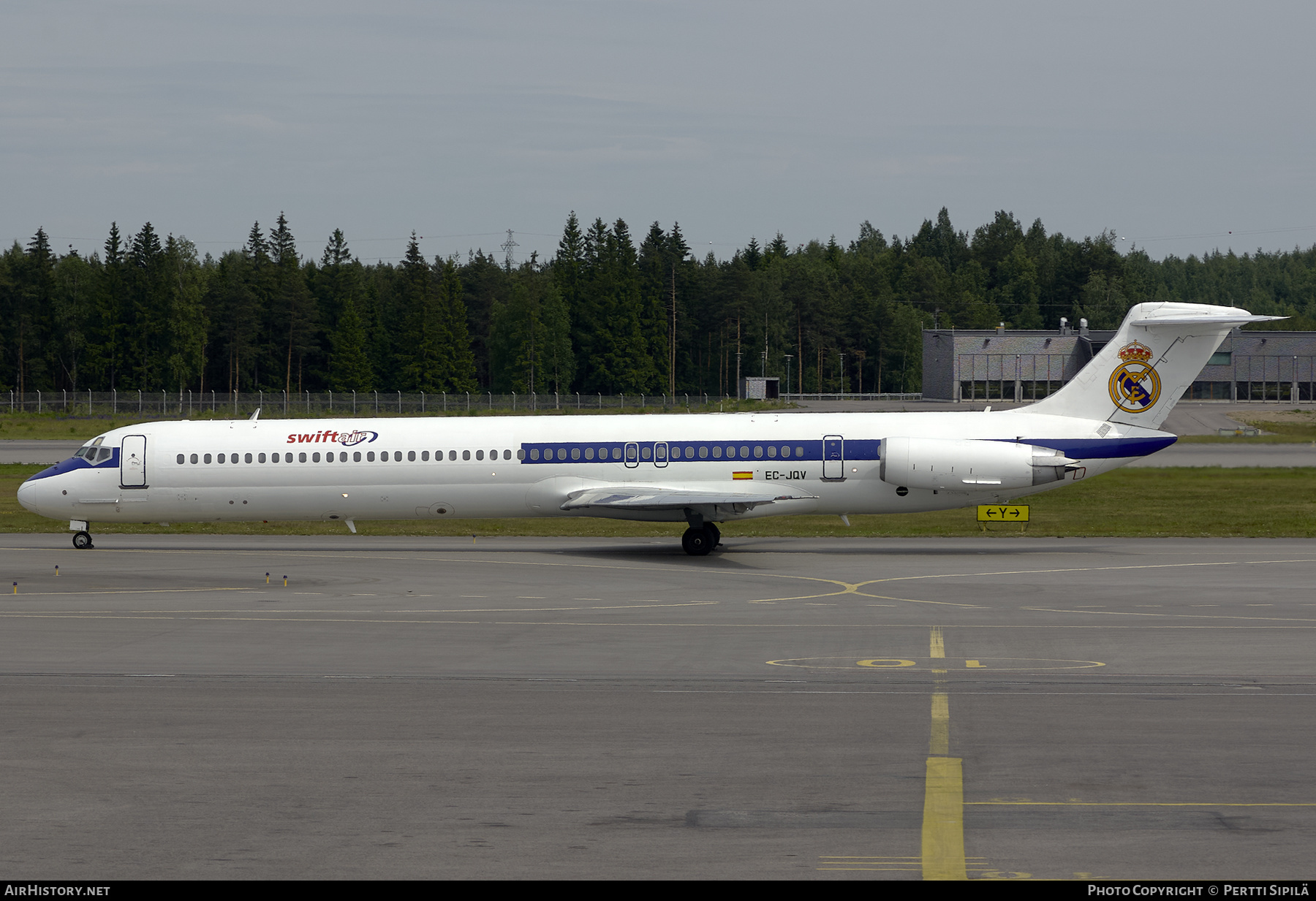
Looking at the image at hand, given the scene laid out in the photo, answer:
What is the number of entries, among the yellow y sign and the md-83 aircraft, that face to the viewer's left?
1

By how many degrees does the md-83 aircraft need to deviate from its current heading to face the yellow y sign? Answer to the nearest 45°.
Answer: approximately 135° to its right

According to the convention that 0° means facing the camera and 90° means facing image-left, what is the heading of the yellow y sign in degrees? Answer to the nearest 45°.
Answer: approximately 0°

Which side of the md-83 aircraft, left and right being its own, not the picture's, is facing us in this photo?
left

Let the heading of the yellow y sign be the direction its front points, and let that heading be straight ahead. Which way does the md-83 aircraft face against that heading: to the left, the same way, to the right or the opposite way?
to the right
